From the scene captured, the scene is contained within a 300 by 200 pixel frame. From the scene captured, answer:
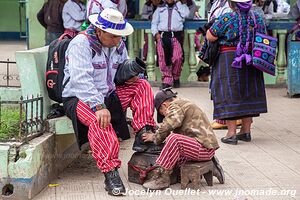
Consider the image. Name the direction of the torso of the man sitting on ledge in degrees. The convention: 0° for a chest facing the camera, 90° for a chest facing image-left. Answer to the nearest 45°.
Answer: approximately 315°

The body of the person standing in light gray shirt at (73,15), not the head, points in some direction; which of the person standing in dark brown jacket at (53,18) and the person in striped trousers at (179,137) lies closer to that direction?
the person in striped trousers

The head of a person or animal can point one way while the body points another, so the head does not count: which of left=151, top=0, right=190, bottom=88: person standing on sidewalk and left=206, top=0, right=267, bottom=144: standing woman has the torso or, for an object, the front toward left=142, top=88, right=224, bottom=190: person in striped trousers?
the person standing on sidewalk

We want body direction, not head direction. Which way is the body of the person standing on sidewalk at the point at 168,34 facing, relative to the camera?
toward the camera

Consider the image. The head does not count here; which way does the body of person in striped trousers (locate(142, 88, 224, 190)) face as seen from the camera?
to the viewer's left

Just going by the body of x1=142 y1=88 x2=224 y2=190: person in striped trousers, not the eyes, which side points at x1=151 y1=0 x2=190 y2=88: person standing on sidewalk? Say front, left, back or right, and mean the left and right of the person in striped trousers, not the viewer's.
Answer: right

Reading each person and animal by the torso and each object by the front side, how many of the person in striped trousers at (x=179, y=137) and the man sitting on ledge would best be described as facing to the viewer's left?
1
